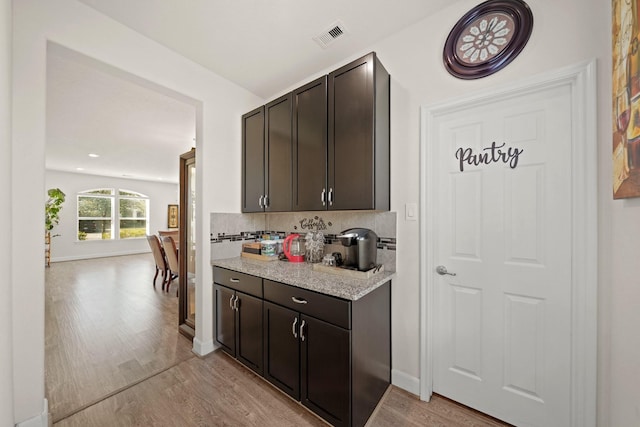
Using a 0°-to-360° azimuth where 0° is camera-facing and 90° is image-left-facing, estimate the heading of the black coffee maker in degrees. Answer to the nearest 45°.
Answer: approximately 45°

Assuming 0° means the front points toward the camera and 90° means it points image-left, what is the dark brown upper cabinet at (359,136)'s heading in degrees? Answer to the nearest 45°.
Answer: approximately 45°

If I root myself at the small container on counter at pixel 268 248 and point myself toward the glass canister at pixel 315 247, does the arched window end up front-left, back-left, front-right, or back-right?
back-left

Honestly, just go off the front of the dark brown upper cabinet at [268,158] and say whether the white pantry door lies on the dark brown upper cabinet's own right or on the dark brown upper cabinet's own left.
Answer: on the dark brown upper cabinet's own left

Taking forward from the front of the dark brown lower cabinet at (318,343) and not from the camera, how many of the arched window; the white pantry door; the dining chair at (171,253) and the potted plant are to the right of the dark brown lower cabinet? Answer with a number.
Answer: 3

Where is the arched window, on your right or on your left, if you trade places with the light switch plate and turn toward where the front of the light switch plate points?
on your right
